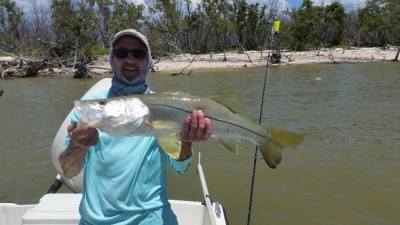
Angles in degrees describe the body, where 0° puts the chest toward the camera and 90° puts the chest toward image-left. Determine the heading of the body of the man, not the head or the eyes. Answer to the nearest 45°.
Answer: approximately 0°
